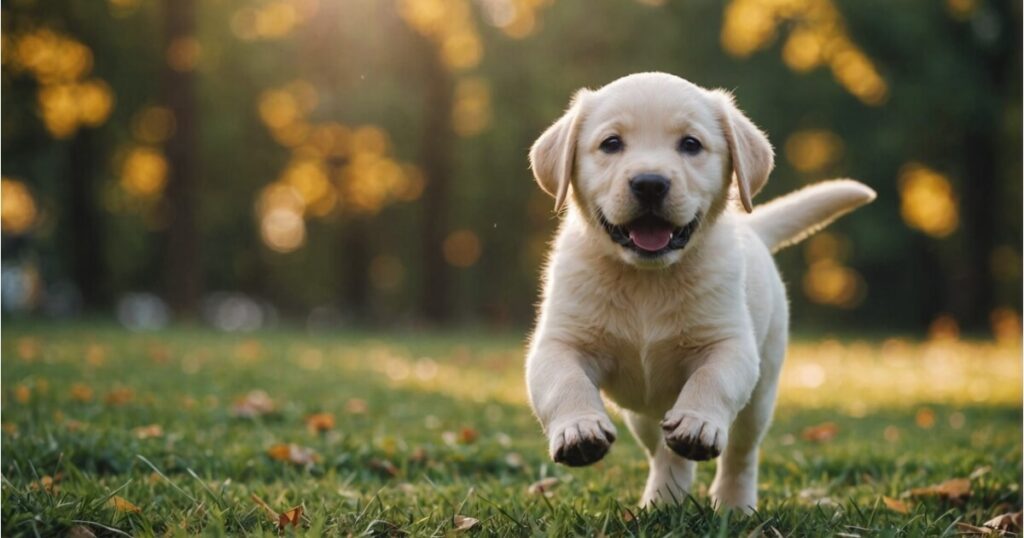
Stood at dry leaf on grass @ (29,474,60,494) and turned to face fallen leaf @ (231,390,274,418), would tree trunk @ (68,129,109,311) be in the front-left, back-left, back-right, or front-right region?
front-left

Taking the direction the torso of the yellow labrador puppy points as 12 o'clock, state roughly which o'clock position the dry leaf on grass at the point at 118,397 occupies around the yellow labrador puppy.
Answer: The dry leaf on grass is roughly at 4 o'clock from the yellow labrador puppy.

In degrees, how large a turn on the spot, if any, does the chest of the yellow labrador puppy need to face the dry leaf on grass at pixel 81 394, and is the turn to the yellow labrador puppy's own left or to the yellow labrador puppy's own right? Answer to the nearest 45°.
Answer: approximately 135° to the yellow labrador puppy's own right

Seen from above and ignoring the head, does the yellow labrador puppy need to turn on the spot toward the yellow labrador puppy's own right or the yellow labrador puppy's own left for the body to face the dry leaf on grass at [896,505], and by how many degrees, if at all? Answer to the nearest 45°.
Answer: approximately 90° to the yellow labrador puppy's own left

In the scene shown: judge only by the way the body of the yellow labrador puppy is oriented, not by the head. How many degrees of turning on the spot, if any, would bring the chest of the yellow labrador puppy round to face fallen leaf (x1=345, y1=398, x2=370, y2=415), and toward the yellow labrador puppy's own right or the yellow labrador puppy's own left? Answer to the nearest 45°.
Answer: approximately 135° to the yellow labrador puppy's own right

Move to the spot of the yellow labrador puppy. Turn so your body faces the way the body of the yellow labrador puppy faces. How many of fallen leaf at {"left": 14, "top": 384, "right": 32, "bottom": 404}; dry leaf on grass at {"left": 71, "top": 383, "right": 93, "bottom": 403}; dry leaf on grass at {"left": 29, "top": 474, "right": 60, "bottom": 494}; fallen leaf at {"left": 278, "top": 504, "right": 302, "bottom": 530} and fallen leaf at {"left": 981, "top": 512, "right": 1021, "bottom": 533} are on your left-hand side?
1

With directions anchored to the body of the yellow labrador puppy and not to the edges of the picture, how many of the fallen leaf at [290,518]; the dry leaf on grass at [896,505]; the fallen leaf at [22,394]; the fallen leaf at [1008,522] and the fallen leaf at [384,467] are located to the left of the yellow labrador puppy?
2

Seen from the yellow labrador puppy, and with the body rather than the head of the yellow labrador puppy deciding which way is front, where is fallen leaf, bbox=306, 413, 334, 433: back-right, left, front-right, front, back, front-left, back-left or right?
back-right

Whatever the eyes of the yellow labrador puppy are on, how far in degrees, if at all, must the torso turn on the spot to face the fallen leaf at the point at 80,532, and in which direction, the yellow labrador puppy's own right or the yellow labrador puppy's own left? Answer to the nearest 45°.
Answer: approximately 45° to the yellow labrador puppy's own right

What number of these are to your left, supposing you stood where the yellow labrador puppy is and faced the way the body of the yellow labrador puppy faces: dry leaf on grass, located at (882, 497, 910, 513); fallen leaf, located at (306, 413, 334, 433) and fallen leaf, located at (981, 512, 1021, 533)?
2

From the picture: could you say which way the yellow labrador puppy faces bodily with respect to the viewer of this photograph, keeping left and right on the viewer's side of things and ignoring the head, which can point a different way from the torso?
facing the viewer

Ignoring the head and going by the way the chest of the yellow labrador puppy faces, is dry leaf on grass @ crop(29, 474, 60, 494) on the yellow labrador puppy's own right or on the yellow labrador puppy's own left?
on the yellow labrador puppy's own right

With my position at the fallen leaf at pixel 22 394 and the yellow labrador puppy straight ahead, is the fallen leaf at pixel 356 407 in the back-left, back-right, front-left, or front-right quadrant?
front-left

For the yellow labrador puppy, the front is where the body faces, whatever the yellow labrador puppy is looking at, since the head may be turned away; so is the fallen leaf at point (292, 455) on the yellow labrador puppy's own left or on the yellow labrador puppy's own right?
on the yellow labrador puppy's own right

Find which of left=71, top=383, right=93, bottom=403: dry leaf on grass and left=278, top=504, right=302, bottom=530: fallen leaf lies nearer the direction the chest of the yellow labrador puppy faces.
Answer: the fallen leaf

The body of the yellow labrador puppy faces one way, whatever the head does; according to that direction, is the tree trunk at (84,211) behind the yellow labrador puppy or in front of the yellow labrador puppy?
behind
